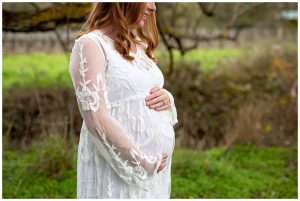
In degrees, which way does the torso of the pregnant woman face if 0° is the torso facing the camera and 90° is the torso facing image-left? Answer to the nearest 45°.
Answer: approximately 315°

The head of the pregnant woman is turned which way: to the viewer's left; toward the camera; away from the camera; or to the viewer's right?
to the viewer's right
